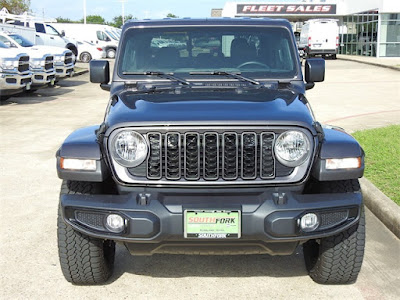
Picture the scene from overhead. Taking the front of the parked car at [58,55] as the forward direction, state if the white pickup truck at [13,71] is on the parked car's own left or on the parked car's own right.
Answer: on the parked car's own right

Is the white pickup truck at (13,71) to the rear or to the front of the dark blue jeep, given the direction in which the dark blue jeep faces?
to the rear

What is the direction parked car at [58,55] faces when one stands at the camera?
facing the viewer and to the right of the viewer

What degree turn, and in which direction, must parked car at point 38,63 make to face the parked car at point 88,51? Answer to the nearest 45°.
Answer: approximately 135° to its left

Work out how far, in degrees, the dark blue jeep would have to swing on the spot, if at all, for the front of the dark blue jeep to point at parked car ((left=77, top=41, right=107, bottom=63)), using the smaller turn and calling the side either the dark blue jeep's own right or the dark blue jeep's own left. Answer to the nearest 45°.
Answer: approximately 180°

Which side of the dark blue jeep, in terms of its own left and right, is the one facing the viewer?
front

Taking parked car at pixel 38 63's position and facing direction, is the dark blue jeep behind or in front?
in front
